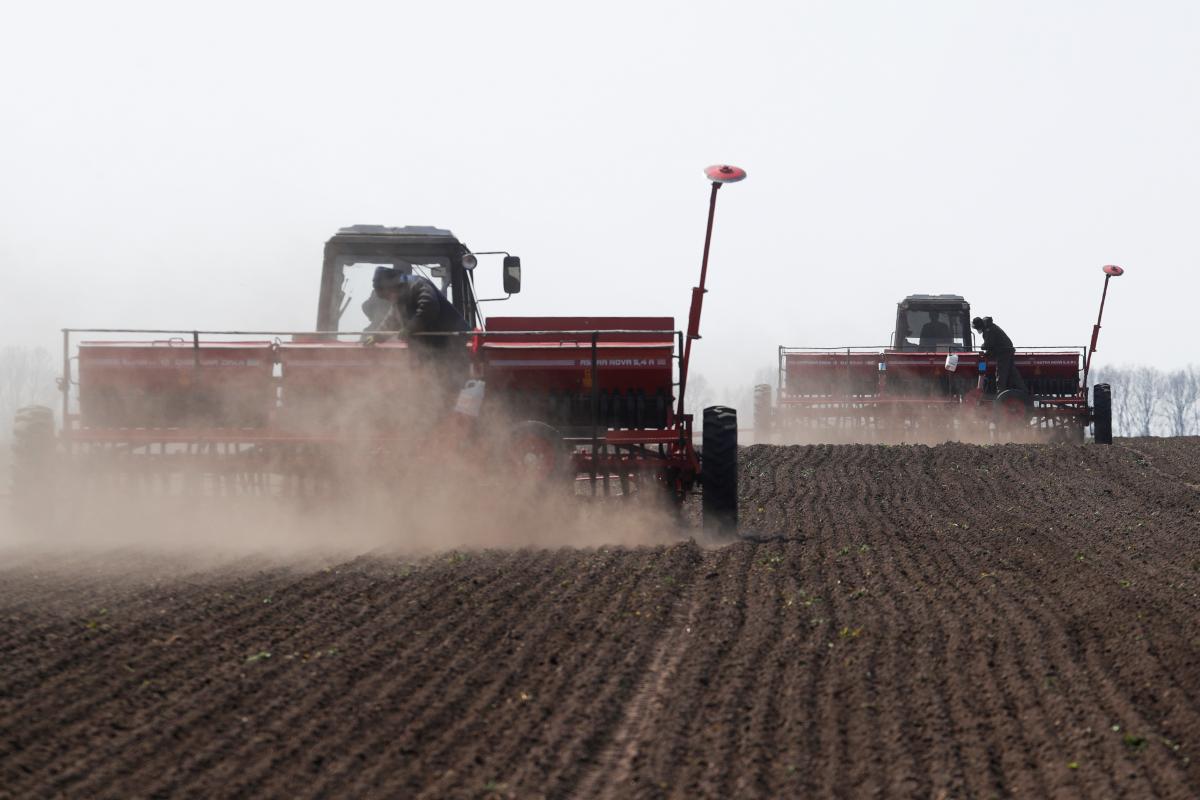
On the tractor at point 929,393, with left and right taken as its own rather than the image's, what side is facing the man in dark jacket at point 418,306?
back

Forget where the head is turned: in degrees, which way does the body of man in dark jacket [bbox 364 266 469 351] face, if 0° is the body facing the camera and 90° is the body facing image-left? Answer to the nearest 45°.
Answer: approximately 90°

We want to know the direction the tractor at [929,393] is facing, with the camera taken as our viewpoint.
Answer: facing away from the viewer

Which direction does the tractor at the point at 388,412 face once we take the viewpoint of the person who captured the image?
facing away from the viewer

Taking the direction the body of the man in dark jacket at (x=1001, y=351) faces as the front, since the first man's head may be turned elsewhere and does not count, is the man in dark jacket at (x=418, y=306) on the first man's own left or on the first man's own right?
on the first man's own left

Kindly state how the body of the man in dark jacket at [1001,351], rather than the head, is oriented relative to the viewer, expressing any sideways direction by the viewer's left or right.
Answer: facing to the left of the viewer
